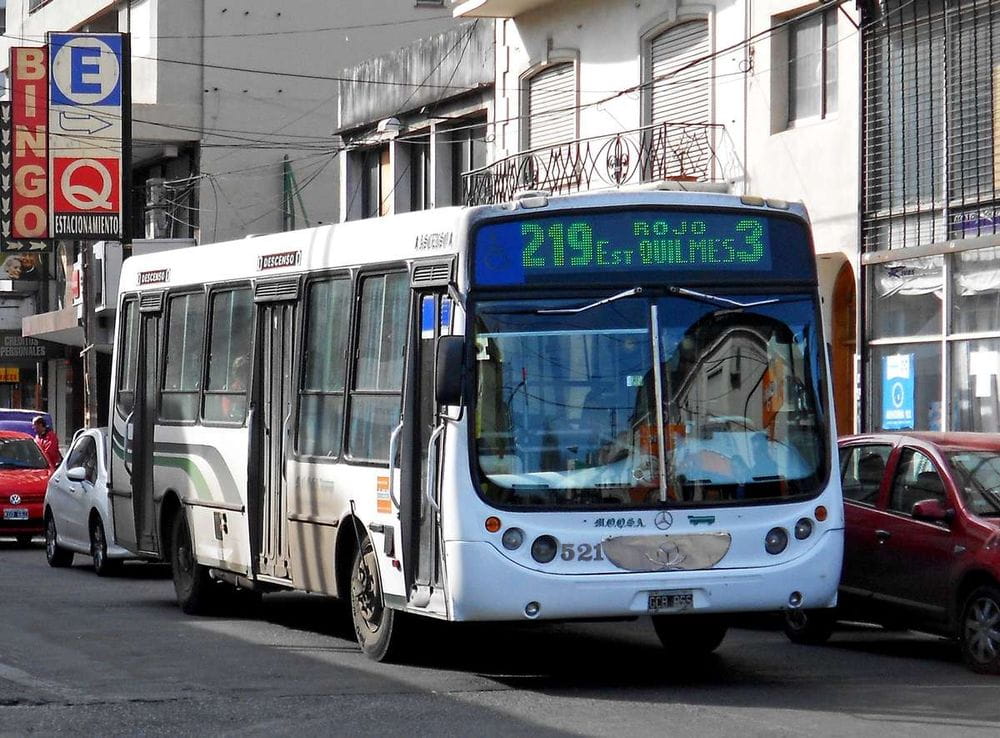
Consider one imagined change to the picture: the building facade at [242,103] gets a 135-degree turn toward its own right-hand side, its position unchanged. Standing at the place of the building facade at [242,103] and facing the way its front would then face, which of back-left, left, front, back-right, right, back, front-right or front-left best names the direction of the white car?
back

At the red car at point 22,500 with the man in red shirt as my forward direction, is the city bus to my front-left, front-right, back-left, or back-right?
back-right

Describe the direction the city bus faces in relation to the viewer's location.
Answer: facing the viewer and to the right of the viewer

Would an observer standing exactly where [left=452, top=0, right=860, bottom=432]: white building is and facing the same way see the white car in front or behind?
in front

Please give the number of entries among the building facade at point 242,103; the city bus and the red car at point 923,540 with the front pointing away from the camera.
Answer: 0

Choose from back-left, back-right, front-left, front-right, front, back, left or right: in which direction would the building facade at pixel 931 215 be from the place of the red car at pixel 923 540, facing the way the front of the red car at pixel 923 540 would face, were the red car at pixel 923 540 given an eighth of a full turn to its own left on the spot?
left

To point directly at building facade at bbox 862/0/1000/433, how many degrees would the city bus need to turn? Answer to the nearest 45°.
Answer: approximately 90° to its left

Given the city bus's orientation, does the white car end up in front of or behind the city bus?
behind

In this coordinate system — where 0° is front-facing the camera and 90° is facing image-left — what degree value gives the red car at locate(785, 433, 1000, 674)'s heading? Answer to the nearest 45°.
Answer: approximately 315°

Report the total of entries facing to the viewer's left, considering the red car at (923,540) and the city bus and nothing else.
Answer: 0

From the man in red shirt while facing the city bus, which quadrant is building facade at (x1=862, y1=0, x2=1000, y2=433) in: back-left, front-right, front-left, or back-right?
front-left

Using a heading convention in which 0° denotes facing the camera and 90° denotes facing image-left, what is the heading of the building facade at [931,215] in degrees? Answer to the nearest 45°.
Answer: approximately 45°
